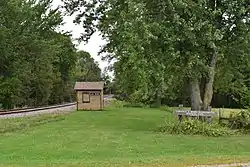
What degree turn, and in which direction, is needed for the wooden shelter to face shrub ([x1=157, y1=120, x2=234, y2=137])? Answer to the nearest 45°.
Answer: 0° — it already faces it

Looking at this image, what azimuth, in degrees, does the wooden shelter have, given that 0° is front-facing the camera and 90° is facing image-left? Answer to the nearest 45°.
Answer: approximately 0°

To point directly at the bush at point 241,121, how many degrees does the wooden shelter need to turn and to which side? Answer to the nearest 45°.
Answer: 0° — it already faces it
